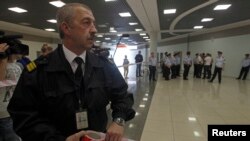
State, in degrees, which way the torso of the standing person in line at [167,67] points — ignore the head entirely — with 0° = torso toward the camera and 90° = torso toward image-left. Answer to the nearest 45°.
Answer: approximately 90°

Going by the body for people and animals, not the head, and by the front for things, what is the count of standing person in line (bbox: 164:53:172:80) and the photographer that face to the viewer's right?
1

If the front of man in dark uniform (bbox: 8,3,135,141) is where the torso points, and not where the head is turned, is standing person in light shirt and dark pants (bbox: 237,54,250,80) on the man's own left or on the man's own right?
on the man's own left

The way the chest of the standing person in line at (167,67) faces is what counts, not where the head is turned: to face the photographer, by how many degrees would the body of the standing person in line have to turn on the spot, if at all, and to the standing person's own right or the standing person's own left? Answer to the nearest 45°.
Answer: approximately 90° to the standing person's own left

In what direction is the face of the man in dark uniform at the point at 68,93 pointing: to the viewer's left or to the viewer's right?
to the viewer's right

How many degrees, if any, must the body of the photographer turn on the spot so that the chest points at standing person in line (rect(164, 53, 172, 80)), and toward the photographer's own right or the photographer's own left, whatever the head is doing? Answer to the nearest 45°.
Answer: approximately 45° to the photographer's own left

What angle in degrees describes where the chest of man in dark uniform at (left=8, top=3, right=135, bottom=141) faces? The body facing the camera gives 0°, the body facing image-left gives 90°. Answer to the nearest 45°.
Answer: approximately 315°

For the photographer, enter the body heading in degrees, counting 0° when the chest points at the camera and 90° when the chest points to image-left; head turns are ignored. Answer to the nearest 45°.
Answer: approximately 270°
